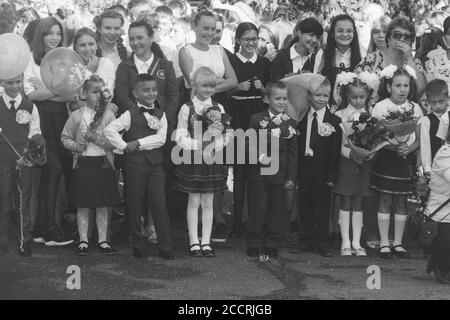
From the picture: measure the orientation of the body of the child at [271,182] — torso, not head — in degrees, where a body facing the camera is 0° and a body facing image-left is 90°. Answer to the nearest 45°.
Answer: approximately 0°

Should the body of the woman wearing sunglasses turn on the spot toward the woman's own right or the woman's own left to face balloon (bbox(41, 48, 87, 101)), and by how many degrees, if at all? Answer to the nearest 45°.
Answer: approximately 45° to the woman's own right

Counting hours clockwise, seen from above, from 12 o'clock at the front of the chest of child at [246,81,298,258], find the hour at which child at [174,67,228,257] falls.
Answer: child at [174,67,228,257] is roughly at 3 o'clock from child at [246,81,298,258].

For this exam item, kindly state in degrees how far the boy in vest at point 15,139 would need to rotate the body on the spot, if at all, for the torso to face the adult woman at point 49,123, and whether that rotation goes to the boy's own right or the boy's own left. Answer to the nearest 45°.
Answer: approximately 135° to the boy's own left

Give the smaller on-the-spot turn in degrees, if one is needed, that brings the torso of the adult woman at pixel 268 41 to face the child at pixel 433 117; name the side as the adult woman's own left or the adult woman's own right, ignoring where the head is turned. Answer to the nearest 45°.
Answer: approximately 90° to the adult woman's own left

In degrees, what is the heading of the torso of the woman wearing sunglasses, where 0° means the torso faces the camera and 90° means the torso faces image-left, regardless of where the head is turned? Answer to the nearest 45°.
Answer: approximately 0°

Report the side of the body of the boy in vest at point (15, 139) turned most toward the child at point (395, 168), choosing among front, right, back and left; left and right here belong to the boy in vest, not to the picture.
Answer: left
